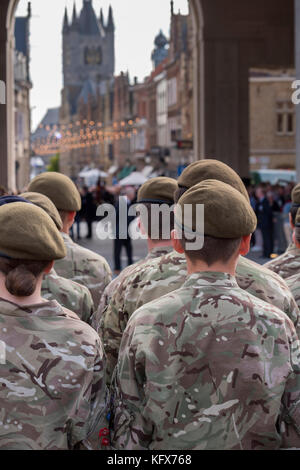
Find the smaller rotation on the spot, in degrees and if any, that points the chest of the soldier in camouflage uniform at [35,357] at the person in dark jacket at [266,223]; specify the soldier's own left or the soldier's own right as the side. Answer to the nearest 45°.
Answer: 0° — they already face them

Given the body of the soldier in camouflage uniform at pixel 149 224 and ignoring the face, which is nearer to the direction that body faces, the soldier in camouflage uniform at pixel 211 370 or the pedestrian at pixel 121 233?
the pedestrian

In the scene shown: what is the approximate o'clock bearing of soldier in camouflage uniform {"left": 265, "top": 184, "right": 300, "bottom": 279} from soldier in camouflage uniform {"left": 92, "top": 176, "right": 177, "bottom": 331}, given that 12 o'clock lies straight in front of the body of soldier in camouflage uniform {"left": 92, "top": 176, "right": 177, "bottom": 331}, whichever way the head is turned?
soldier in camouflage uniform {"left": 265, "top": 184, "right": 300, "bottom": 279} is roughly at 2 o'clock from soldier in camouflage uniform {"left": 92, "top": 176, "right": 177, "bottom": 331}.

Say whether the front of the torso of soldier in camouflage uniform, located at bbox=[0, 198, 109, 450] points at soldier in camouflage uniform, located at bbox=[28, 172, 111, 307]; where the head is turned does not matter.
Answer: yes

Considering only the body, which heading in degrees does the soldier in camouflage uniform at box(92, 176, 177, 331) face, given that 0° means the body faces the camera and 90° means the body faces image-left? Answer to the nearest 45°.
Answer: approximately 180°

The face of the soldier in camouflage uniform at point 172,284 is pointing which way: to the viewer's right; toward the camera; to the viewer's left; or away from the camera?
away from the camera

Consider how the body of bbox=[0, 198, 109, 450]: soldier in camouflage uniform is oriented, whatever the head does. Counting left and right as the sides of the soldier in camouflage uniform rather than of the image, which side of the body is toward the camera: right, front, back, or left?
back

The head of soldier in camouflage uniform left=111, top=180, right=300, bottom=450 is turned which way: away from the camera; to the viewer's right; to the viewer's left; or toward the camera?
away from the camera

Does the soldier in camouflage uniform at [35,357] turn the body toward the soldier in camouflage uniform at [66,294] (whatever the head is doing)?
yes

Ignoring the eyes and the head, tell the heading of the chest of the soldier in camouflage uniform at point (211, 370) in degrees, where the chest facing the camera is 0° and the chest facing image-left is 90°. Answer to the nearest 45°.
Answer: approximately 180°

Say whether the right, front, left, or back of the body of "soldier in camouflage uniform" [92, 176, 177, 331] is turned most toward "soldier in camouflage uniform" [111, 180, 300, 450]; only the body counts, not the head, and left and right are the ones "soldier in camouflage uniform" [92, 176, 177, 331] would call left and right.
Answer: back
